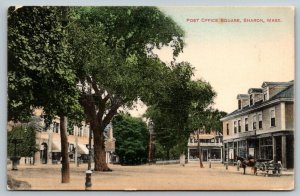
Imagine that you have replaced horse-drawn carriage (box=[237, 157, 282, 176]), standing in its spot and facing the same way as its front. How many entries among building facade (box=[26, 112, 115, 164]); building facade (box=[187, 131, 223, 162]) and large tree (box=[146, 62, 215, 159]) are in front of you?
3

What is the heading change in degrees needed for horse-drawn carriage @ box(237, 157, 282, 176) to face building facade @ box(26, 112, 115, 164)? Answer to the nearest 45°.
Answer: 0° — it already faces it

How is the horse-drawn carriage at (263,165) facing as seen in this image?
to the viewer's left

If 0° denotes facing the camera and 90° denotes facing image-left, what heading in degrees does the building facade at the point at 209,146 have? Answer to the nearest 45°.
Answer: approximately 0°

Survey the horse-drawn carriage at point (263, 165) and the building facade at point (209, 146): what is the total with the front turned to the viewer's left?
1

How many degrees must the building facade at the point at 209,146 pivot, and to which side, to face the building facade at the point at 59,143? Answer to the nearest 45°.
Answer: approximately 90° to its right

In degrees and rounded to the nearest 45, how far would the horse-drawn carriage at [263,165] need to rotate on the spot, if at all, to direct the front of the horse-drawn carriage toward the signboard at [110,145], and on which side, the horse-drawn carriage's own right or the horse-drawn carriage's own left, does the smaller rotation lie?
0° — it already faces it
